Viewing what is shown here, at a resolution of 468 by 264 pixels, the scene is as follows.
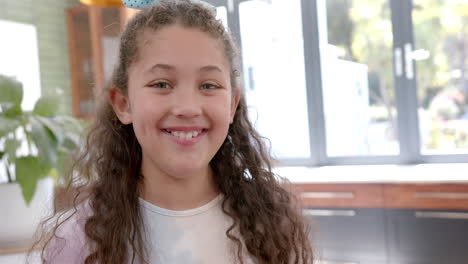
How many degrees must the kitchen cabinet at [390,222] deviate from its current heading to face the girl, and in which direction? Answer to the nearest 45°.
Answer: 0° — it already faces them

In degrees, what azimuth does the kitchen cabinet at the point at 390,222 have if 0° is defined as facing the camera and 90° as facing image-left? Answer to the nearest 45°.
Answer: approximately 0°

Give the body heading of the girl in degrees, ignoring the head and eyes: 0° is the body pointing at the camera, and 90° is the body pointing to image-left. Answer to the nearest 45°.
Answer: approximately 0°

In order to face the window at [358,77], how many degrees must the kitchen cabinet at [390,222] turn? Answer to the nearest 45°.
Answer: approximately 180°

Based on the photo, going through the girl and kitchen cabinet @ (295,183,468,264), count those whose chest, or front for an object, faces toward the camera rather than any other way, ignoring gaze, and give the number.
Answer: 2

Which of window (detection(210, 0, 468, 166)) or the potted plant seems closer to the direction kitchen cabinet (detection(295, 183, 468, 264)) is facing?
the potted plant

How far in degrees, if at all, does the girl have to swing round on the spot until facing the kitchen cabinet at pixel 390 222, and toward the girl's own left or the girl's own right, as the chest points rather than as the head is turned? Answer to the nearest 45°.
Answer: approximately 135° to the girl's own left
